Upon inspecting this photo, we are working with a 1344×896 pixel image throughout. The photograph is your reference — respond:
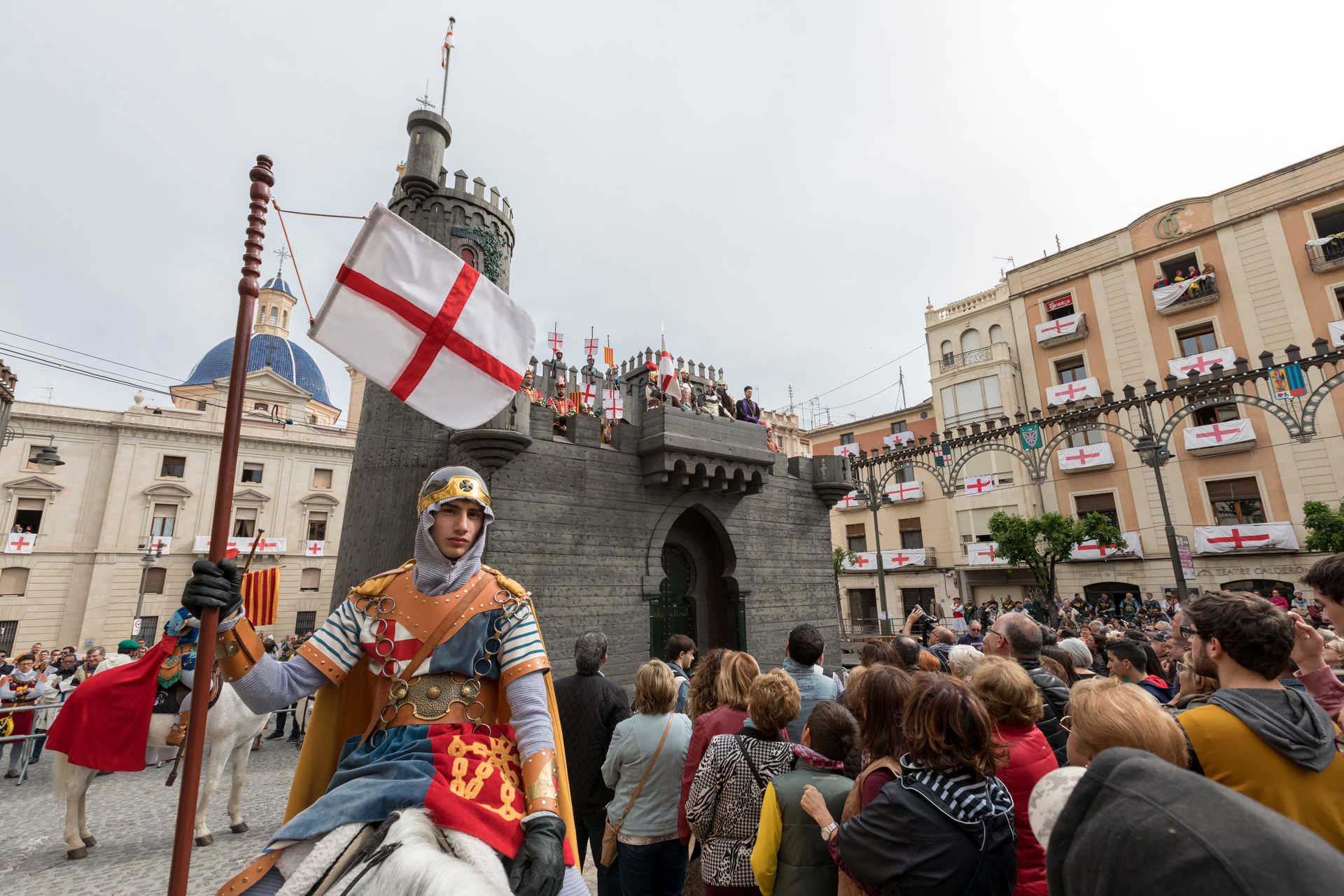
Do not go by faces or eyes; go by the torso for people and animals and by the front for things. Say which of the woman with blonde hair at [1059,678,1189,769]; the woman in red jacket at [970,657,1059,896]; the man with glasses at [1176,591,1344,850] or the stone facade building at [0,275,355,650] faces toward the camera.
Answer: the stone facade building

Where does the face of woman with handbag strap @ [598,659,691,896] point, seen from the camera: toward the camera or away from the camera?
away from the camera

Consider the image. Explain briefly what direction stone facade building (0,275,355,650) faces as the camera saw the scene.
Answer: facing the viewer

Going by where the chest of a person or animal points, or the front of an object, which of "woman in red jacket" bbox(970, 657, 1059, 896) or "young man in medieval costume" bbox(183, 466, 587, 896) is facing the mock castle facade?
the woman in red jacket

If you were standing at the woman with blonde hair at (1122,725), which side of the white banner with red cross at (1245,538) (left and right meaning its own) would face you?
front

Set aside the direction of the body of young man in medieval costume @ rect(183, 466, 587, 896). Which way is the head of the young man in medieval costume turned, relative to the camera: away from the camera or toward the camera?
toward the camera

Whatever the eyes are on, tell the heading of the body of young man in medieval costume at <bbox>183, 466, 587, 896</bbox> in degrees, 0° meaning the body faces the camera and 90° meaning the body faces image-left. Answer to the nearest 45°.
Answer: approximately 0°

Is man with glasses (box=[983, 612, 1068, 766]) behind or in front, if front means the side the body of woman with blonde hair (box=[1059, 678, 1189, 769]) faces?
in front

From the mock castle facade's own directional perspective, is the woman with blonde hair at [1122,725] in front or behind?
in front

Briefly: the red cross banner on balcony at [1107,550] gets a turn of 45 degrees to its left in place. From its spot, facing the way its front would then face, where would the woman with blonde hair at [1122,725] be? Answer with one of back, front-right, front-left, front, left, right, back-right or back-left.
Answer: front-right

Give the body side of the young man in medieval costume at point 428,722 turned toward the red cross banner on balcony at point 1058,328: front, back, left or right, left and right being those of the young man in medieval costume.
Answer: left

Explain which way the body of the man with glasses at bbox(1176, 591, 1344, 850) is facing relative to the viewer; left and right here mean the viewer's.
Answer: facing away from the viewer and to the left of the viewer

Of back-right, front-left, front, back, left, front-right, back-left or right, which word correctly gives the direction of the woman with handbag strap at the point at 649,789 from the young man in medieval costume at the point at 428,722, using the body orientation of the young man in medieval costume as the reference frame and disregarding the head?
back-left

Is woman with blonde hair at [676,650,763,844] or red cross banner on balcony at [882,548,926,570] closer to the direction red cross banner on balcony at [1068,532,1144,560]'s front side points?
the woman with blonde hair

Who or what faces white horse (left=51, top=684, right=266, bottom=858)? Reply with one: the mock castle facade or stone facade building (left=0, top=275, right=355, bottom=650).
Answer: the stone facade building
